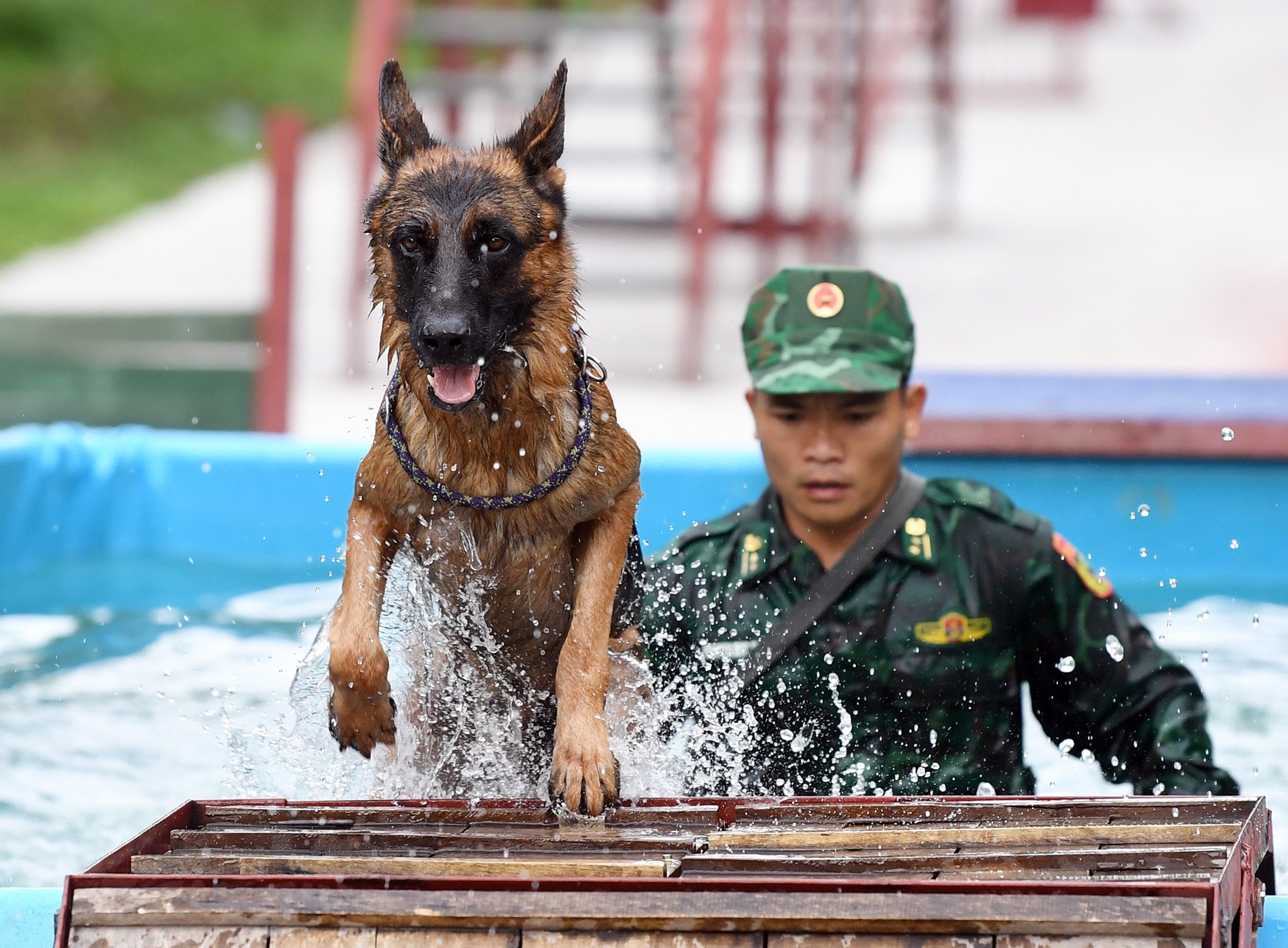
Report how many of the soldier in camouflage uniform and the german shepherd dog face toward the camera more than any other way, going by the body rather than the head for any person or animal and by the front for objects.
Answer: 2

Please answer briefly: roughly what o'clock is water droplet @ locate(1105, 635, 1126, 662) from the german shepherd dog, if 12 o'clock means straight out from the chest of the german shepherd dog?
The water droplet is roughly at 8 o'clock from the german shepherd dog.

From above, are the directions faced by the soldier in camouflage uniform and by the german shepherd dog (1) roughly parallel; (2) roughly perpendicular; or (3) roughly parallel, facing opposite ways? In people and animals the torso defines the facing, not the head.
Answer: roughly parallel

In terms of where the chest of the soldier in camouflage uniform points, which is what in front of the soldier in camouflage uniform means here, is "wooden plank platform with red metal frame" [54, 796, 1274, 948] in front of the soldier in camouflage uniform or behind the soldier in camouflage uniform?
in front

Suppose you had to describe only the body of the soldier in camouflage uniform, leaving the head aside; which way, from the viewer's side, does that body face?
toward the camera

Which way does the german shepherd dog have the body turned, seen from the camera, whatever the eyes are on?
toward the camera
